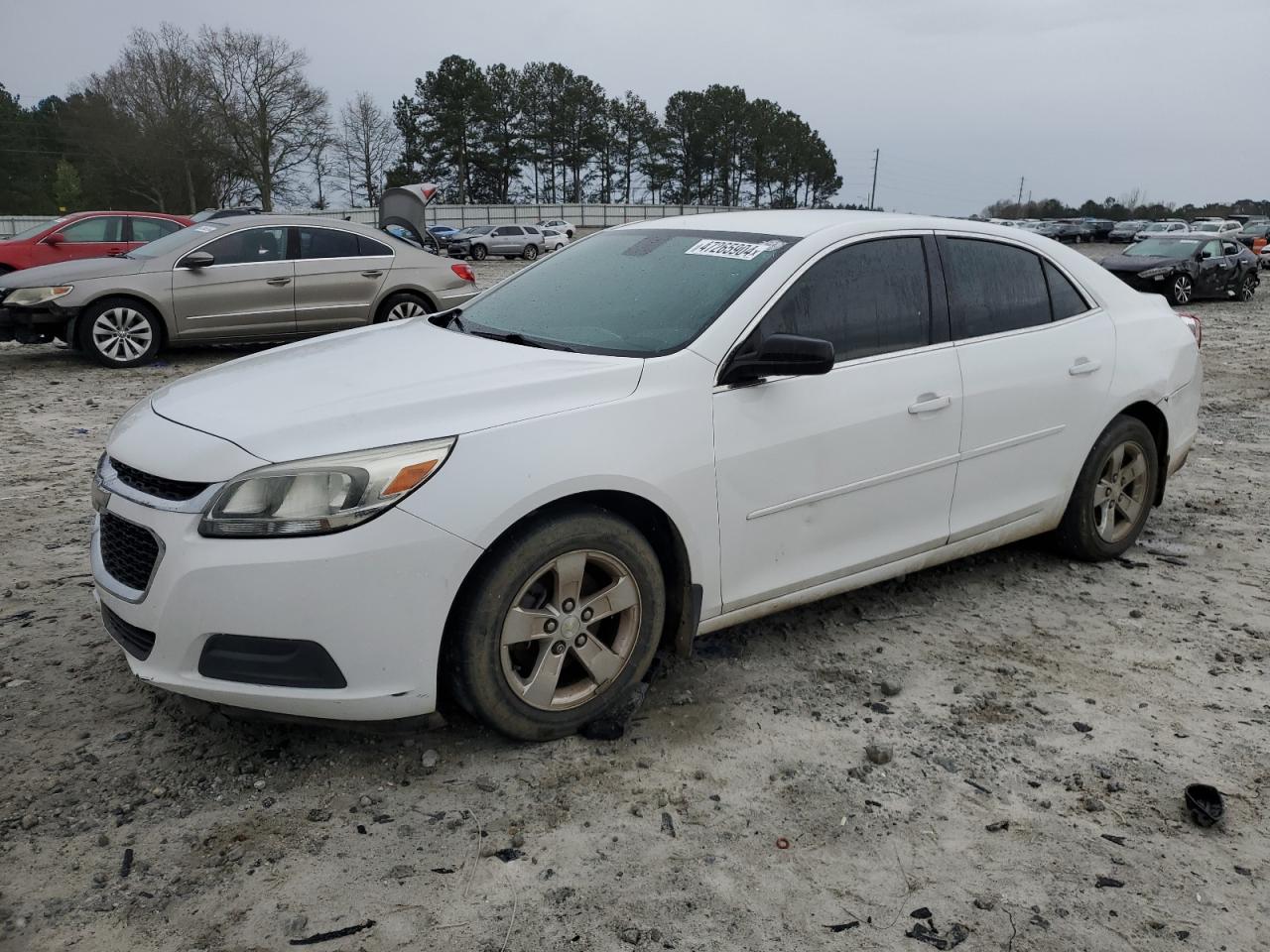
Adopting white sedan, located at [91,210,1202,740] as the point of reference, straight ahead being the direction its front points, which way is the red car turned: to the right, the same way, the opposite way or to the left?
the same way

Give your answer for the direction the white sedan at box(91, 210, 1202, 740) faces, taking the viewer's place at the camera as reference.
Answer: facing the viewer and to the left of the viewer

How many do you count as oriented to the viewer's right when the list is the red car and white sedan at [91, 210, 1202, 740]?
0

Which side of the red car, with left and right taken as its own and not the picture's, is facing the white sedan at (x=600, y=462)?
left

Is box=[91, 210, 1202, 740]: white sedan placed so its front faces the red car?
no

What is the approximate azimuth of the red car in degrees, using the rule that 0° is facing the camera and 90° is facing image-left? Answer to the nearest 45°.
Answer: approximately 90°
